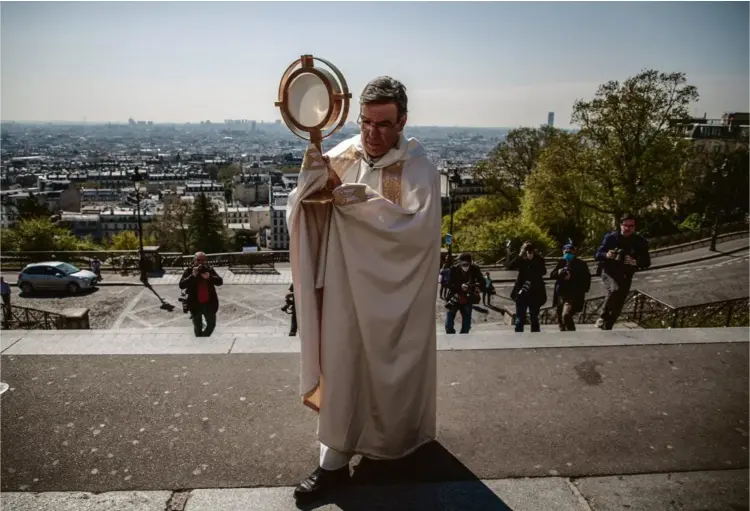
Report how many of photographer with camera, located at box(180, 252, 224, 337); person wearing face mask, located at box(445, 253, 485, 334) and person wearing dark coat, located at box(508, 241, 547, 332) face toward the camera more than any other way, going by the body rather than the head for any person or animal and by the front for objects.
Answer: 3

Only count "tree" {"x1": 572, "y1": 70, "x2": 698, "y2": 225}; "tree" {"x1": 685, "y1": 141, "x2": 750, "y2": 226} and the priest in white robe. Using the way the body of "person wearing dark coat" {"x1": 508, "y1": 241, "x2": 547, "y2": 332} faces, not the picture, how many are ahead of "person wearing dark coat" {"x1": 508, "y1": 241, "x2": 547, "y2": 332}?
1

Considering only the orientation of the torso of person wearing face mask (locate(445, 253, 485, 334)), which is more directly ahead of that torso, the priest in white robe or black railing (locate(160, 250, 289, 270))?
the priest in white robe

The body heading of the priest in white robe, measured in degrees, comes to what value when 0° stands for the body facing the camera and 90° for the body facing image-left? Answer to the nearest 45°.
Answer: approximately 45°

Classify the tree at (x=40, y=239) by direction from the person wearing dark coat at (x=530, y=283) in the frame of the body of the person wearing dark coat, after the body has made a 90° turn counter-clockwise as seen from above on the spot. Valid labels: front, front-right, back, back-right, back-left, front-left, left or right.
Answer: back-left

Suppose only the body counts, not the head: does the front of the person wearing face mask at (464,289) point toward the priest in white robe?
yes

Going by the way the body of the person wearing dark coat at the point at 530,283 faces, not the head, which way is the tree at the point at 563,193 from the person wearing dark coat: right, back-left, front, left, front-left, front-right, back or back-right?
back

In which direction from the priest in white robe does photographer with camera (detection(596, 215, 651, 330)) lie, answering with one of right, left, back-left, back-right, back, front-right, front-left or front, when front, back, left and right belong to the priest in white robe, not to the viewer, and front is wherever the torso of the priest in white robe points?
back

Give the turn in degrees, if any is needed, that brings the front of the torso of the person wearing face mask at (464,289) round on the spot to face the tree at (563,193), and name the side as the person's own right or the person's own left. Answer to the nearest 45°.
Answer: approximately 180°

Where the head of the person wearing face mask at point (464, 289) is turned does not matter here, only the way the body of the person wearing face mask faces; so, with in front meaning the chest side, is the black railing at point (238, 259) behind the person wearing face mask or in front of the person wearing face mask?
behind

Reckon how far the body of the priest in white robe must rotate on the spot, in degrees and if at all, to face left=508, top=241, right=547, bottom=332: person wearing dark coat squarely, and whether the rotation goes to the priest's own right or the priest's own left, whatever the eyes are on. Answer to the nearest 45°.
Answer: approximately 180°
